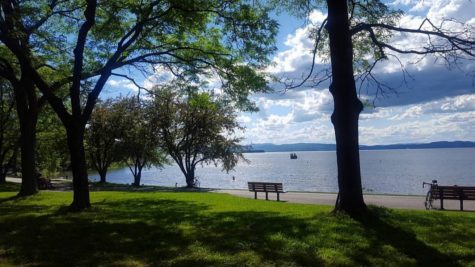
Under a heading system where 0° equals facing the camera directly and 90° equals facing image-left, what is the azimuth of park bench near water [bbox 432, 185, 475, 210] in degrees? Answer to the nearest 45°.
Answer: approximately 180°

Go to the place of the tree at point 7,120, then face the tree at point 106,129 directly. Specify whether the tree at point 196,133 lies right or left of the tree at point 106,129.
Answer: right

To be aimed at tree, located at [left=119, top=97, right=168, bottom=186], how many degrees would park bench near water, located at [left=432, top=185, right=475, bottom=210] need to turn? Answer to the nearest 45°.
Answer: approximately 45° to its left

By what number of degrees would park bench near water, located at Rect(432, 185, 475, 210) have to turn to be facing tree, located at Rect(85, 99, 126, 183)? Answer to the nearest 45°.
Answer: approximately 45° to its left

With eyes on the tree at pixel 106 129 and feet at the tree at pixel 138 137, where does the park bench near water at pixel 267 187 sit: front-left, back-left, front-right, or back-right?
back-left

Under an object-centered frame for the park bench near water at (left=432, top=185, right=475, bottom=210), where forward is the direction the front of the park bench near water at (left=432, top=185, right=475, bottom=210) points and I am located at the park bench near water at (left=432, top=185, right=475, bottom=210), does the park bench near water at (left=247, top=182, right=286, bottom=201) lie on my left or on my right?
on my left

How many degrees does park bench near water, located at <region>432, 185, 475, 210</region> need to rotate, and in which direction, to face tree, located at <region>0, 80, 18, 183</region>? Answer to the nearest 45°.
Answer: approximately 90° to its left

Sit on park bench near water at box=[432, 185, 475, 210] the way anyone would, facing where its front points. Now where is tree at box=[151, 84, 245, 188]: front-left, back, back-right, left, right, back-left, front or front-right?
front-left
